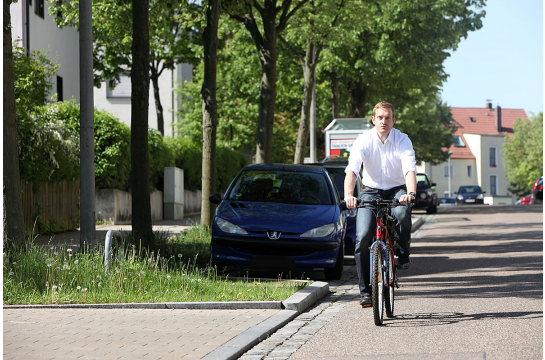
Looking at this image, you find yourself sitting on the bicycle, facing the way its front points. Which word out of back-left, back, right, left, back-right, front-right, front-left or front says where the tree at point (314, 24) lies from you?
back

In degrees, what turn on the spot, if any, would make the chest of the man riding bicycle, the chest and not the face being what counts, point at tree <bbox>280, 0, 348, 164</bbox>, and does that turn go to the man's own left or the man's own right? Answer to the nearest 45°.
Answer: approximately 180°

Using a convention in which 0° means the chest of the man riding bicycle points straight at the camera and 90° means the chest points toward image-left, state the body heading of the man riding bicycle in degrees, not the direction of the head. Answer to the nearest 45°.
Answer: approximately 0°

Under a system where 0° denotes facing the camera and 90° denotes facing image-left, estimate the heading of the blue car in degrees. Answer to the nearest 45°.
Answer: approximately 0°

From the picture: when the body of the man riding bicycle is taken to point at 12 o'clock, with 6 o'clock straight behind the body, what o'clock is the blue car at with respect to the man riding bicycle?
The blue car is roughly at 5 o'clock from the man riding bicycle.

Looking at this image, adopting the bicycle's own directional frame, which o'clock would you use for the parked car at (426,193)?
The parked car is roughly at 6 o'clock from the bicycle.

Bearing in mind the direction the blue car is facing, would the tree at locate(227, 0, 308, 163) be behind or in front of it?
behind
